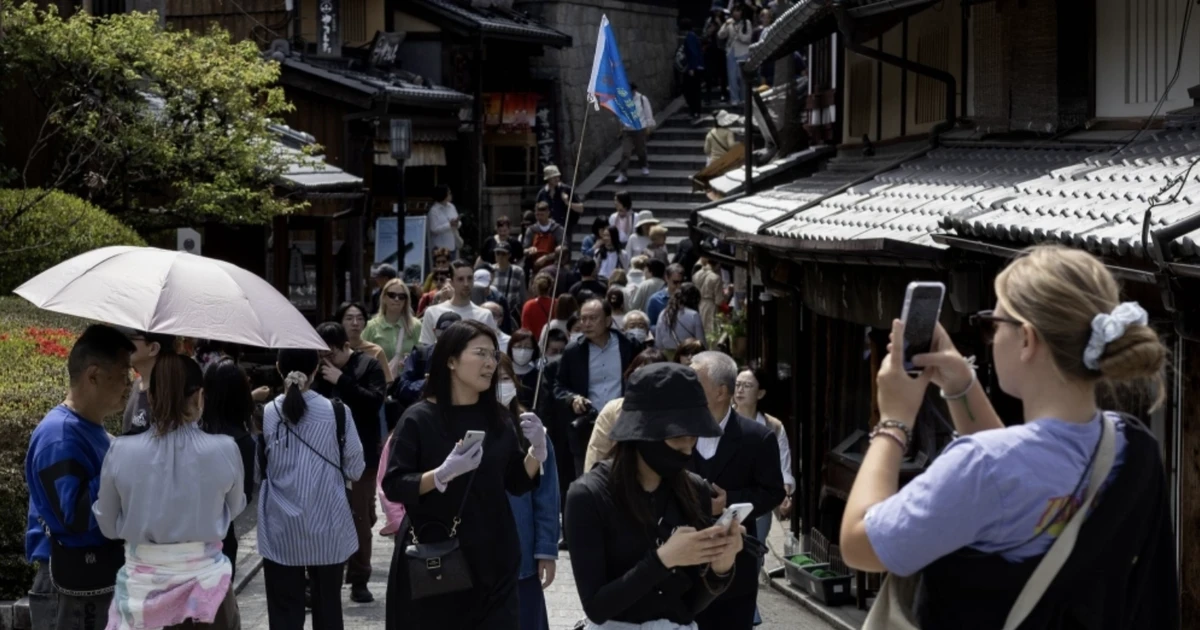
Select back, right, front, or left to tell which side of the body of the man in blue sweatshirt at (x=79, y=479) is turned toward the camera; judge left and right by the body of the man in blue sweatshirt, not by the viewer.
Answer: right

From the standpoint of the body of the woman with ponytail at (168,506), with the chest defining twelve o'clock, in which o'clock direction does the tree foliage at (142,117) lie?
The tree foliage is roughly at 12 o'clock from the woman with ponytail.

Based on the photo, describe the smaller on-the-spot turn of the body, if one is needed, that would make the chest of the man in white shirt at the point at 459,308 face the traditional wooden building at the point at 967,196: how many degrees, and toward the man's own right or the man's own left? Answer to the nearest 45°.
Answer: approximately 45° to the man's own left

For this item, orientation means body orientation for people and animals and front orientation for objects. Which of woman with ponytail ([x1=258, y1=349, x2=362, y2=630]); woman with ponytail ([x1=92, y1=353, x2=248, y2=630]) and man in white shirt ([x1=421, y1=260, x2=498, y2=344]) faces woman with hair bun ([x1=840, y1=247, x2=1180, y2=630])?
the man in white shirt

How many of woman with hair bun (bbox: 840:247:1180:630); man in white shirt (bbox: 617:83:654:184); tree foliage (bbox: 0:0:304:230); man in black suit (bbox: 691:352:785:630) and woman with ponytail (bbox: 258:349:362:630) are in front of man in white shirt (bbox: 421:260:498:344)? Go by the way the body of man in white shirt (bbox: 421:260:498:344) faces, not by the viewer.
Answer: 3

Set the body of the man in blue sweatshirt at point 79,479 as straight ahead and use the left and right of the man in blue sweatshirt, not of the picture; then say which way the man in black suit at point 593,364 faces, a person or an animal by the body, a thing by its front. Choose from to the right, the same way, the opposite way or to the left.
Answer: to the right

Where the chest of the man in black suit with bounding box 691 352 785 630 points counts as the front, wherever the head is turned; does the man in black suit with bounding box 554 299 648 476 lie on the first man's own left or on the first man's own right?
on the first man's own right

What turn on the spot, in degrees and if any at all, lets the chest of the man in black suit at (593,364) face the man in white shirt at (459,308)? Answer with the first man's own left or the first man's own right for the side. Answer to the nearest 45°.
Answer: approximately 135° to the first man's own right

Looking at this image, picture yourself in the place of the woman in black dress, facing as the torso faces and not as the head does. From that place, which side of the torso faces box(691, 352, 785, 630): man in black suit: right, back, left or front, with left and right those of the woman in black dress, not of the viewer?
left

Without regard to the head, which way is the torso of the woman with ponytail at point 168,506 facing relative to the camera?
away from the camera

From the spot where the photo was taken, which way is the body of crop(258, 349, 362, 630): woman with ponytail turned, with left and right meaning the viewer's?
facing away from the viewer

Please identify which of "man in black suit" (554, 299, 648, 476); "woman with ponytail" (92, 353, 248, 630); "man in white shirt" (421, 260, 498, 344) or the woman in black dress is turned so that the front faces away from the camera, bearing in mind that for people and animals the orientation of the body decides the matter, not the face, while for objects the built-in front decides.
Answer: the woman with ponytail

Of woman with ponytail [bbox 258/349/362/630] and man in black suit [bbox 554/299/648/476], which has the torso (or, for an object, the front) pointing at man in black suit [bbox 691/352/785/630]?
man in black suit [bbox 554/299/648/476]
